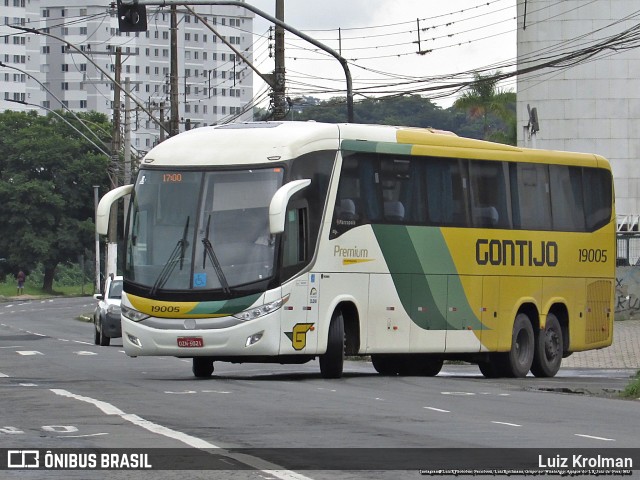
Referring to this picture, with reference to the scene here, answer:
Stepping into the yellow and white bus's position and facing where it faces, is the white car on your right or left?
on your right

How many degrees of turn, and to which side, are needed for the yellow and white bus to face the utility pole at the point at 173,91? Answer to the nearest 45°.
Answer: approximately 135° to its right

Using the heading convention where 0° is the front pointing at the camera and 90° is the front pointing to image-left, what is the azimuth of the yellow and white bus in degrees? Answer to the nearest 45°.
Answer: approximately 45°

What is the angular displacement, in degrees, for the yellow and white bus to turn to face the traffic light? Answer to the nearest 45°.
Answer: approximately 90° to its right

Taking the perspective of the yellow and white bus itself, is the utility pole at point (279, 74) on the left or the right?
on its right
